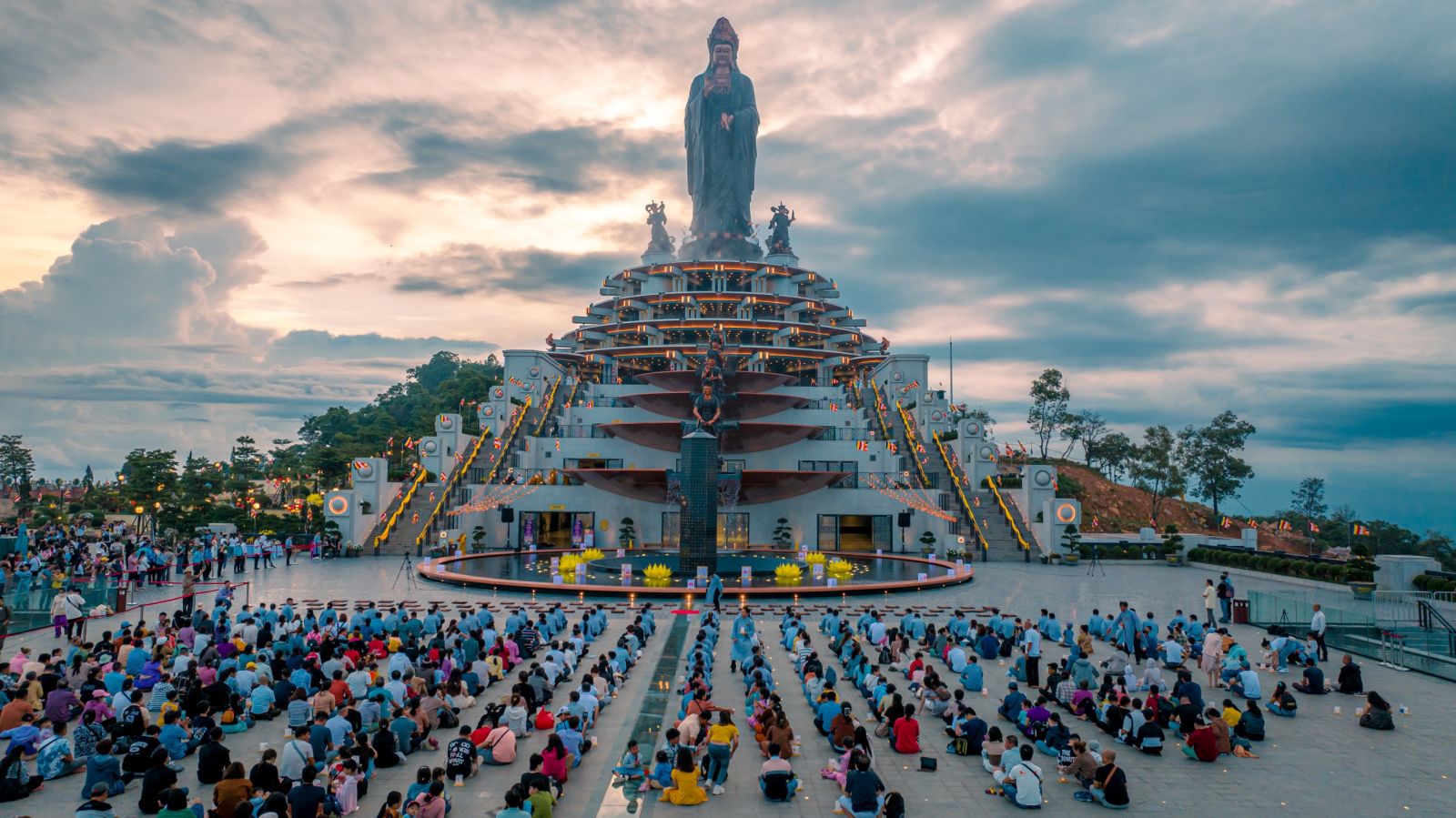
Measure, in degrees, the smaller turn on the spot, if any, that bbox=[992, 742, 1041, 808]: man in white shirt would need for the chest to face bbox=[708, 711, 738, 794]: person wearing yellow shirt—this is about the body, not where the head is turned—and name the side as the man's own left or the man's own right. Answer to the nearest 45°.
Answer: approximately 45° to the man's own left

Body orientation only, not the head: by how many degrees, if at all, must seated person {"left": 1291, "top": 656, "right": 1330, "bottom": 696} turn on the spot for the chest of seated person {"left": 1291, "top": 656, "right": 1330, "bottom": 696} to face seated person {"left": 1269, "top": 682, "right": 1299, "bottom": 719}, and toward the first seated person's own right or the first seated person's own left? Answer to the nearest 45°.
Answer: approximately 135° to the first seated person's own left

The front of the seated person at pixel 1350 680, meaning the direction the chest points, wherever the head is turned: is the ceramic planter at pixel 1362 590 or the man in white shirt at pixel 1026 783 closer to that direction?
the ceramic planter

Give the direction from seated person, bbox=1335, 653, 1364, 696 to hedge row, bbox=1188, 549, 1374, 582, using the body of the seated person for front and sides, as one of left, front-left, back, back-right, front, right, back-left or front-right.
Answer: front-right

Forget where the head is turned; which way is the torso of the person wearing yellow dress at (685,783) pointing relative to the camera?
away from the camera

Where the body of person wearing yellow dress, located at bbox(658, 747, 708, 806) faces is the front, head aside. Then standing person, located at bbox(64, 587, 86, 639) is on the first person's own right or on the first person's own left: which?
on the first person's own left

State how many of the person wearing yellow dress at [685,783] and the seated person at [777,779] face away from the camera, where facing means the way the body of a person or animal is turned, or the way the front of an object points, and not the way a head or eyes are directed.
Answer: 2

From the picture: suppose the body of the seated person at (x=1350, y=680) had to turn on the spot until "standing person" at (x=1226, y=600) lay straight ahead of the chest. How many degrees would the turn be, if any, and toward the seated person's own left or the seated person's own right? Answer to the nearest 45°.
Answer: approximately 45° to the seated person's own right

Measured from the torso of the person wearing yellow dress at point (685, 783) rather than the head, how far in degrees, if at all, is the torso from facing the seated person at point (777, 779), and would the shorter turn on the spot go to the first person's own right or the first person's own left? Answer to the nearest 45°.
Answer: approximately 90° to the first person's own right

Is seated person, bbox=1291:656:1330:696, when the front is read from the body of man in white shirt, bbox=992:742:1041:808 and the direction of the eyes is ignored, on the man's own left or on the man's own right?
on the man's own right

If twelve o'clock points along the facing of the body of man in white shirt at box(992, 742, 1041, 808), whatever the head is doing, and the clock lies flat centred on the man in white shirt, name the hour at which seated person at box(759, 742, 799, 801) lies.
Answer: The seated person is roughly at 10 o'clock from the man in white shirt.

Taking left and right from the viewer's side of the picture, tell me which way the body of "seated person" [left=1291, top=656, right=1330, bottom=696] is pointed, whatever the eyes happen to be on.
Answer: facing away from the viewer and to the left of the viewer

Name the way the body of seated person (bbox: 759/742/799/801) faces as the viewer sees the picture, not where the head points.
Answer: away from the camera
